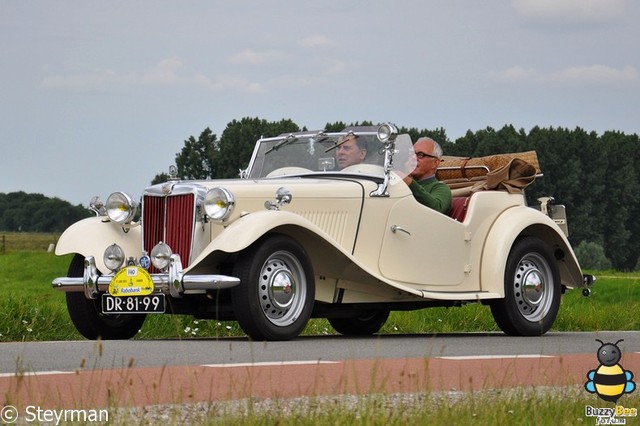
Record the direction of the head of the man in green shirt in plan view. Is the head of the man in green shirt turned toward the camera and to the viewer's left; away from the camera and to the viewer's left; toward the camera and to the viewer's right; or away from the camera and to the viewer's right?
toward the camera and to the viewer's left

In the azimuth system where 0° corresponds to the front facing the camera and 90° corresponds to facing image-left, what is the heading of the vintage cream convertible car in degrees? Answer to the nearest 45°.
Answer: approximately 45°
